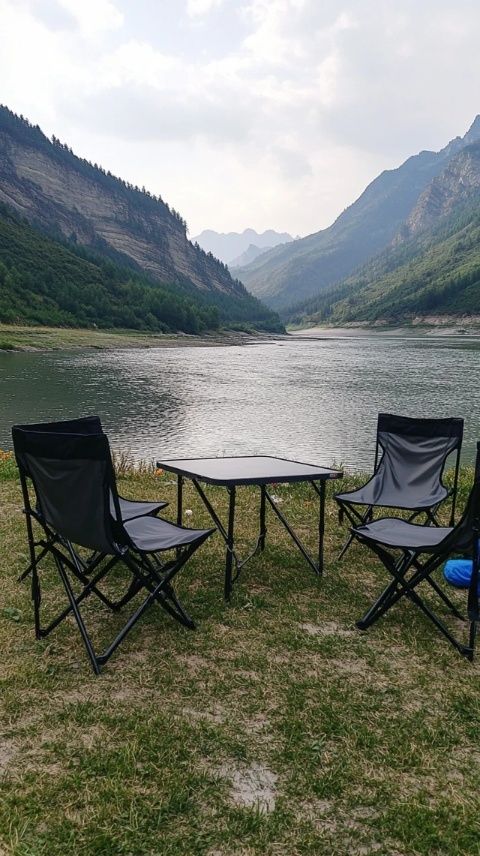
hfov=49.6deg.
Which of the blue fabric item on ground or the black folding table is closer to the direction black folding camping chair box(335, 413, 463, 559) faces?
the black folding table

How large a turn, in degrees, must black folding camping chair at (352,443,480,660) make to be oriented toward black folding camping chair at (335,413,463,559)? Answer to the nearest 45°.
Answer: approximately 45° to its right

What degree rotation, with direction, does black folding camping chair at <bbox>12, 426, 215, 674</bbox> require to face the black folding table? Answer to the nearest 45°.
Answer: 0° — it already faces it

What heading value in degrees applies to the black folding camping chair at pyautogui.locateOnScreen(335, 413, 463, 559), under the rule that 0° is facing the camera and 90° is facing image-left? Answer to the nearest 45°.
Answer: approximately 45°

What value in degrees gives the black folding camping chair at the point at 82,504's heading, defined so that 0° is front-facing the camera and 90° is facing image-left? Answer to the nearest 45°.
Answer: approximately 225°

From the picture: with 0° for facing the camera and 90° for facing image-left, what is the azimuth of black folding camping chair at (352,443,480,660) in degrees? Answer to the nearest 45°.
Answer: approximately 135°

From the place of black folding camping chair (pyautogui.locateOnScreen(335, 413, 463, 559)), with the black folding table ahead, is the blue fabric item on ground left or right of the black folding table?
left
